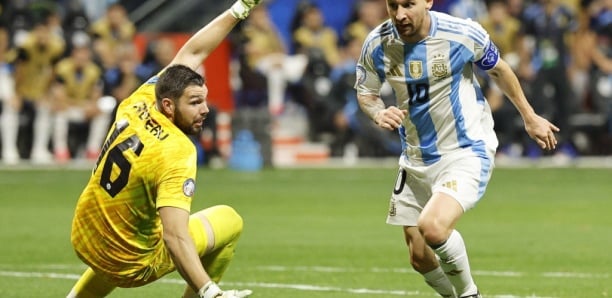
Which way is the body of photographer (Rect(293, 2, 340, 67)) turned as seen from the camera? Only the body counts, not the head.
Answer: toward the camera

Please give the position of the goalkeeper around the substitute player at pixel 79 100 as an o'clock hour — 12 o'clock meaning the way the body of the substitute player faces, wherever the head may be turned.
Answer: The goalkeeper is roughly at 12 o'clock from the substitute player.

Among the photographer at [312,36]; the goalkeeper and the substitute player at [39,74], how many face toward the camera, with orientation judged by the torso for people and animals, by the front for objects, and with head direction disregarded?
2

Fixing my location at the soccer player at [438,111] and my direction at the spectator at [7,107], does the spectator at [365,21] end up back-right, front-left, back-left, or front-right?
front-right

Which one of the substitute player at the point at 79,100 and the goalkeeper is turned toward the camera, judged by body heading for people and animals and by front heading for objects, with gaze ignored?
the substitute player

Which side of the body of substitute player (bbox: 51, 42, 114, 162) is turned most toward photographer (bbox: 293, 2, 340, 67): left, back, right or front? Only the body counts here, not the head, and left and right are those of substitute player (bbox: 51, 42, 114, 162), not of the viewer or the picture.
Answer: left

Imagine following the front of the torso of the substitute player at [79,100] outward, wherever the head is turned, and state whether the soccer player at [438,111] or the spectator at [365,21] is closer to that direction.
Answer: the soccer player

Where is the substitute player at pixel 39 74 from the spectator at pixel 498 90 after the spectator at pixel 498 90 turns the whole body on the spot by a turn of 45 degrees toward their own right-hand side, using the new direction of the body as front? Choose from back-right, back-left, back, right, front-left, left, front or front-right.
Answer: front-right

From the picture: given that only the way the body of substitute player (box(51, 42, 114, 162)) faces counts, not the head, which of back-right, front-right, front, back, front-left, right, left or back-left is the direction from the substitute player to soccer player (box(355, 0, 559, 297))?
front

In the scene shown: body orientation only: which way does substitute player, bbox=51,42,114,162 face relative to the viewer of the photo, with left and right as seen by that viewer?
facing the viewer

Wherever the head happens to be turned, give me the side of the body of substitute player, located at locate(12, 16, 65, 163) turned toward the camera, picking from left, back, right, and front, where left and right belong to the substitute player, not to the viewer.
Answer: front

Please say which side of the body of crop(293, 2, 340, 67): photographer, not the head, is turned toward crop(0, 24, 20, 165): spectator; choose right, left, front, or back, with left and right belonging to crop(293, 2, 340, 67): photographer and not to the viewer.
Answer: right

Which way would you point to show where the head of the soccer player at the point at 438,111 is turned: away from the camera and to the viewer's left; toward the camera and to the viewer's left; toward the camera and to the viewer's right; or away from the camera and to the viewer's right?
toward the camera and to the viewer's left
